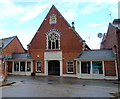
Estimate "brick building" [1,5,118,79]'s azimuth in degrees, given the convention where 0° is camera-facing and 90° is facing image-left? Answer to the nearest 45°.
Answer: approximately 0°
